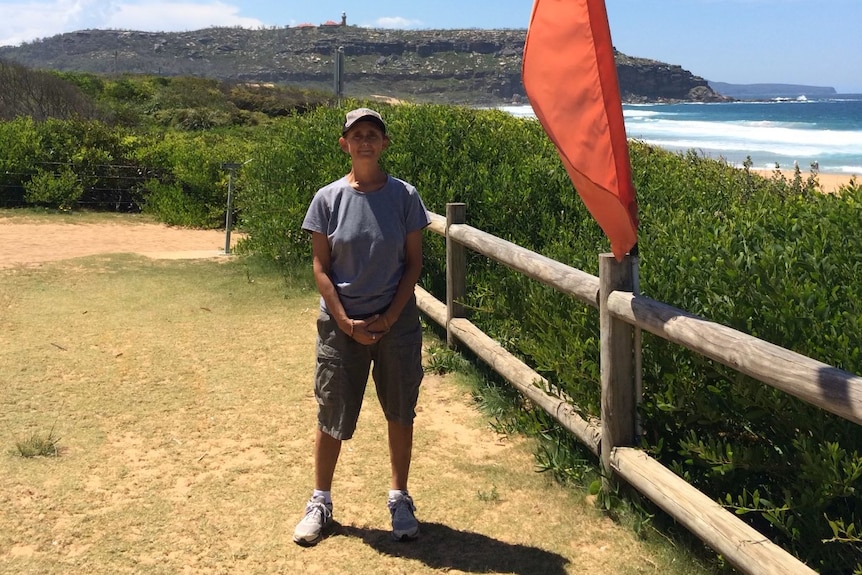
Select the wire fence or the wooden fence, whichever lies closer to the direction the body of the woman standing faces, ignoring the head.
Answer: the wooden fence

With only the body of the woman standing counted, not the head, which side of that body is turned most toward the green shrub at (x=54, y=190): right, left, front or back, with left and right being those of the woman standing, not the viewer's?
back

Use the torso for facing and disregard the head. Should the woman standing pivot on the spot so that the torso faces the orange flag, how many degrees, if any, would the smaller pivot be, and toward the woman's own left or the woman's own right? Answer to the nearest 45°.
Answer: approximately 45° to the woman's own left

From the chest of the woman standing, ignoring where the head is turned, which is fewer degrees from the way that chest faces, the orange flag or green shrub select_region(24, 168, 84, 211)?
the orange flag

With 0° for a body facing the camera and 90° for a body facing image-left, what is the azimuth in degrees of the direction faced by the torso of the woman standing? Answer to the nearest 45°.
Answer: approximately 0°

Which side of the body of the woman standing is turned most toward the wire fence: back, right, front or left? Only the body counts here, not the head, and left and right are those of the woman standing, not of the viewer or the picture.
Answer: back

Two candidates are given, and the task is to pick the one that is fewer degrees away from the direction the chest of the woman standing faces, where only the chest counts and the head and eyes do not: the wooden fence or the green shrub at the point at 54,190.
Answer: the wooden fence
